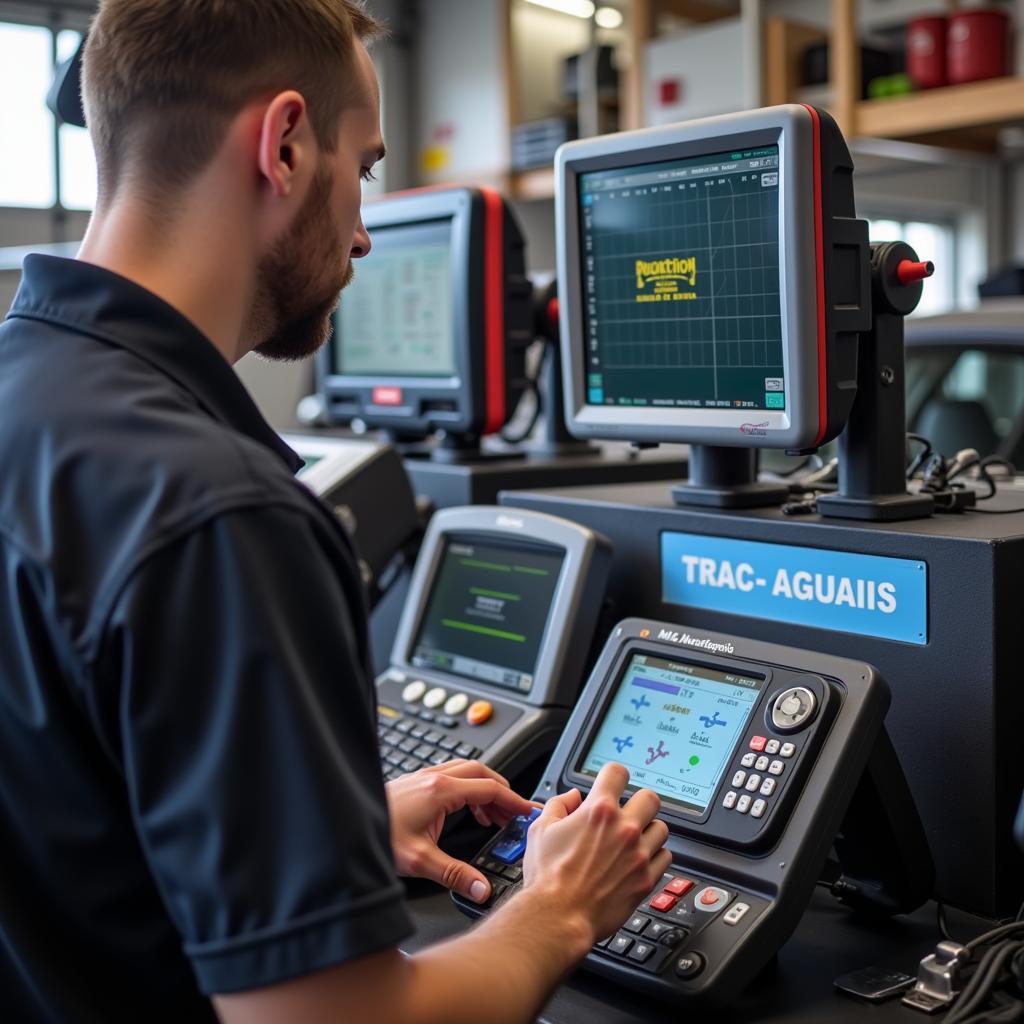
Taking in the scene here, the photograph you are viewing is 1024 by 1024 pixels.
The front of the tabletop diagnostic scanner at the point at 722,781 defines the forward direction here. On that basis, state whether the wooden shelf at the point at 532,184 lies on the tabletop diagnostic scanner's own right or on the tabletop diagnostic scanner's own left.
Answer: on the tabletop diagnostic scanner's own right

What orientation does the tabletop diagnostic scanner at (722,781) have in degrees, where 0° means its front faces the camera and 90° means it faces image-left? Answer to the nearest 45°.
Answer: approximately 45°

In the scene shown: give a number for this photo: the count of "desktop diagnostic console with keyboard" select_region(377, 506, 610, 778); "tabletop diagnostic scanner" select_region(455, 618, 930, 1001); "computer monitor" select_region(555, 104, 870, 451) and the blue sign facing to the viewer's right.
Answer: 0

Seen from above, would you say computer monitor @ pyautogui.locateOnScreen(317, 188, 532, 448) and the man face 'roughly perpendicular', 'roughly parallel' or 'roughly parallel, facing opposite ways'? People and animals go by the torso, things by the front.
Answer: roughly parallel, facing opposite ways

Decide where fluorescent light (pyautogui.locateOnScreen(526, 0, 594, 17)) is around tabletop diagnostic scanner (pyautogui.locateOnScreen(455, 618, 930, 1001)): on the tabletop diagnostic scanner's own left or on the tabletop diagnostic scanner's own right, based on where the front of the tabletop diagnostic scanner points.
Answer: on the tabletop diagnostic scanner's own right

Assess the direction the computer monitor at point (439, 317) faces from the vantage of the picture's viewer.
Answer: facing the viewer and to the left of the viewer

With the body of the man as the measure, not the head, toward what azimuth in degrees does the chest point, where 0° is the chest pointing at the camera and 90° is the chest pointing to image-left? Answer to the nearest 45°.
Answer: approximately 225°

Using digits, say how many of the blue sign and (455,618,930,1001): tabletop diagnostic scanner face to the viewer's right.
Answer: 0

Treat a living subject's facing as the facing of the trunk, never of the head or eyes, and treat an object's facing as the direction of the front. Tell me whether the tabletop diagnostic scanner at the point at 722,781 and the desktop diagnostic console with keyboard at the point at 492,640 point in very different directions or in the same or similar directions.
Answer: same or similar directions

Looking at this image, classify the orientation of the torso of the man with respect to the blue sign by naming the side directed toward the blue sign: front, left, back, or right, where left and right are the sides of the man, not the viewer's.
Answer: front

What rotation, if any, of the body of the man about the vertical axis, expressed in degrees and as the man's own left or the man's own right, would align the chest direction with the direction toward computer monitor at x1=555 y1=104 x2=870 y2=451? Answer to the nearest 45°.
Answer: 0° — they already face it
